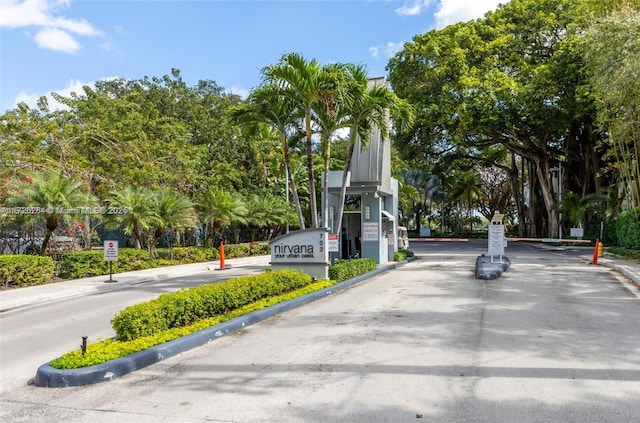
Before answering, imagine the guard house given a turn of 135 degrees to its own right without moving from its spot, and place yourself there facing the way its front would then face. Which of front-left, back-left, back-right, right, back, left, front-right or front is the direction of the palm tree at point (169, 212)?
front-left

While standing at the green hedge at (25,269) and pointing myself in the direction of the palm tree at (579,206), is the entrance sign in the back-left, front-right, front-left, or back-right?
front-right

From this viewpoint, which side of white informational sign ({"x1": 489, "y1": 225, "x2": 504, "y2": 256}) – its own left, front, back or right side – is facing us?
front

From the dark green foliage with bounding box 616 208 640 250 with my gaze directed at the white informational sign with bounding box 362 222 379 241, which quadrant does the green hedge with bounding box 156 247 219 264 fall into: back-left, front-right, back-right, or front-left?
front-right

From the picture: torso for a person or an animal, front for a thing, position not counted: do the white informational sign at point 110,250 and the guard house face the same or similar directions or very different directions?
same or similar directions

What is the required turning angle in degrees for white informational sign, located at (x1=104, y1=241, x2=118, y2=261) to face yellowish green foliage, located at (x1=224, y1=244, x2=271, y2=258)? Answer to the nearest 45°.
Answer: approximately 135° to its left

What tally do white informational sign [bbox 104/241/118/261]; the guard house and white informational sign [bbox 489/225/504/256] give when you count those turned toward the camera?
3

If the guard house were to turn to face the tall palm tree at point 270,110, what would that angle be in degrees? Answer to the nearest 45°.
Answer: approximately 45° to its right

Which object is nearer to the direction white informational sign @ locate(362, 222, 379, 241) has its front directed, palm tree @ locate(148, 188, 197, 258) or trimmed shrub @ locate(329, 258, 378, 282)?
the trimmed shrub

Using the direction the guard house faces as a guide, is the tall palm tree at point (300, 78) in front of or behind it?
in front

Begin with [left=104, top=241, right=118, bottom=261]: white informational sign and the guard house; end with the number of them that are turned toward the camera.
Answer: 2

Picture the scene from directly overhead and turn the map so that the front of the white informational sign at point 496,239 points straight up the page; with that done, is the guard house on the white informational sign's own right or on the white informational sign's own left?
on the white informational sign's own right

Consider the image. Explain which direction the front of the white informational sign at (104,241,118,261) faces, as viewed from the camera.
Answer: facing the viewer

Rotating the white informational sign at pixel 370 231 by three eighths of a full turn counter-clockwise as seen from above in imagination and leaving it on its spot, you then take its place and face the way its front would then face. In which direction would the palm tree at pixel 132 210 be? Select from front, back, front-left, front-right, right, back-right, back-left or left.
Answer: back-left
